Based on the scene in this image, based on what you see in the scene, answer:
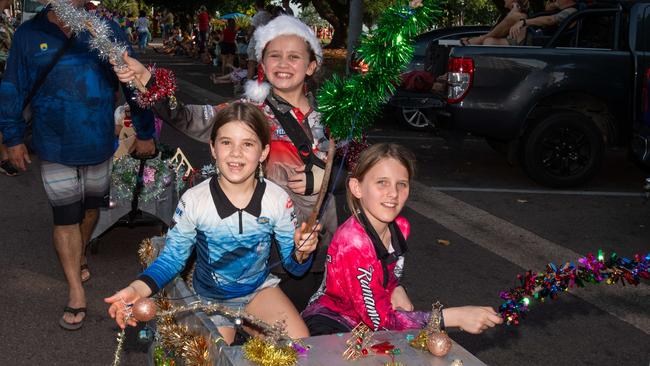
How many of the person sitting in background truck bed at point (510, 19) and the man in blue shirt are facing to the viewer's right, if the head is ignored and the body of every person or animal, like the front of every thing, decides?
0

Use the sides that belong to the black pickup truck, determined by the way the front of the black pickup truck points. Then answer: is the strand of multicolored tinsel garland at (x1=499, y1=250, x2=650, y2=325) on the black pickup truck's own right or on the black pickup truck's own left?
on the black pickup truck's own right

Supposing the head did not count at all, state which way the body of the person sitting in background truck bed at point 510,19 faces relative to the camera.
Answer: to the viewer's left

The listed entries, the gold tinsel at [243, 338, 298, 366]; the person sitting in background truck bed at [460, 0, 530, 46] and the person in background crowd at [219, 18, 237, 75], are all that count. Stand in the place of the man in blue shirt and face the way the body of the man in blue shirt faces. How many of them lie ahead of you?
1

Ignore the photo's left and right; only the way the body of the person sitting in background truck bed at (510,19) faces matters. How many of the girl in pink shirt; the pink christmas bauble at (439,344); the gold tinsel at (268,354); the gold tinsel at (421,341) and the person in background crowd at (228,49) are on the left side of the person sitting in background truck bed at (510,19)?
4

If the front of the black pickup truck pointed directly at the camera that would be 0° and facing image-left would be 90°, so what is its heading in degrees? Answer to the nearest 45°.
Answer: approximately 270°

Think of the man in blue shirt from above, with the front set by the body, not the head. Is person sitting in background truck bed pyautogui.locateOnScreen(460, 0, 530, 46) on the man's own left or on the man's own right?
on the man's own left

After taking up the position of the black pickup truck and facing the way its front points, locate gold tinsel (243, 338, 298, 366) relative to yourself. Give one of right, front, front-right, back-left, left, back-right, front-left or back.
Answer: right

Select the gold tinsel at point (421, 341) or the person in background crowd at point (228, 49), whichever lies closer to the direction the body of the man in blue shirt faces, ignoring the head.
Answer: the gold tinsel
